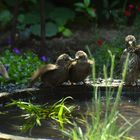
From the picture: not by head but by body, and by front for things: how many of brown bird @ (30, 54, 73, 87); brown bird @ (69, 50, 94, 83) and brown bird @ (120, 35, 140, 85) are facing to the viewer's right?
1

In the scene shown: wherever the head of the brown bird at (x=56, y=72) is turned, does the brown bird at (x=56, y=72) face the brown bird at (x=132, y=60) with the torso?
yes

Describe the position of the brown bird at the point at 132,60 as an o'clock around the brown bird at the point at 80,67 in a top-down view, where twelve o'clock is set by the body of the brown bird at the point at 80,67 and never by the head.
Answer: the brown bird at the point at 132,60 is roughly at 9 o'clock from the brown bird at the point at 80,67.

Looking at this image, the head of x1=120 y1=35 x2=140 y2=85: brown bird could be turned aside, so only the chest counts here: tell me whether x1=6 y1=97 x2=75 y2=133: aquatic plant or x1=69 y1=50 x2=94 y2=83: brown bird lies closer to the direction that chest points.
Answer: the aquatic plant

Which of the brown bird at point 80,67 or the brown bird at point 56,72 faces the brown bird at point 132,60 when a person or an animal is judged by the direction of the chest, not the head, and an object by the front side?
the brown bird at point 56,72

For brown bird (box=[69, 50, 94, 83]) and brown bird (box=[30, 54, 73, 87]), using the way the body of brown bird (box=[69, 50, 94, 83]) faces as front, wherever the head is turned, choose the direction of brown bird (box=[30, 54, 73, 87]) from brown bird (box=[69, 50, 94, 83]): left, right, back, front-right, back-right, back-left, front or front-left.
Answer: right

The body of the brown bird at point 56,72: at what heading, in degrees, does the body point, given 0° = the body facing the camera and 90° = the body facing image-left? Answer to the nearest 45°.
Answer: approximately 270°

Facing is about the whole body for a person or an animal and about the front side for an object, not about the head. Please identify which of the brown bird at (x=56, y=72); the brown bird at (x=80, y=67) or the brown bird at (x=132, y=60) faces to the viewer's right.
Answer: the brown bird at (x=56, y=72)

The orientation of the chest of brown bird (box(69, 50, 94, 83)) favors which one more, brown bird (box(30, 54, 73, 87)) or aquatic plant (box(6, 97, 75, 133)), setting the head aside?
the aquatic plant

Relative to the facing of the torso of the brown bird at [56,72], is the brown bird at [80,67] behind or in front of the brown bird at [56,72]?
in front
